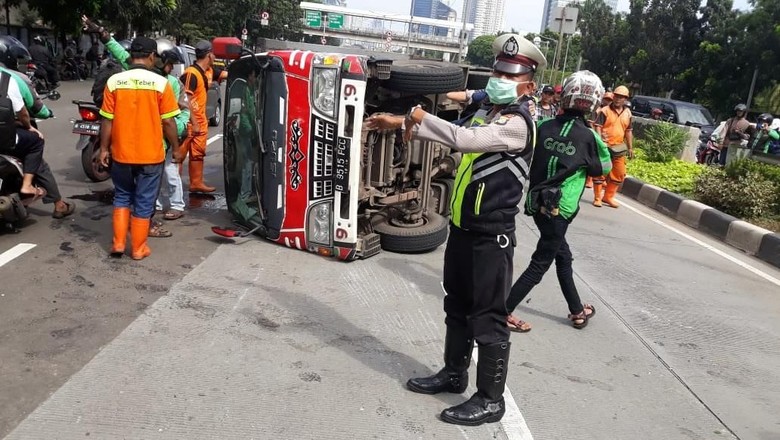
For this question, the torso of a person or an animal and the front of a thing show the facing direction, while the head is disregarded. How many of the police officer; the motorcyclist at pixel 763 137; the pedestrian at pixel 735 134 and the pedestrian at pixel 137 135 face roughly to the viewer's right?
0

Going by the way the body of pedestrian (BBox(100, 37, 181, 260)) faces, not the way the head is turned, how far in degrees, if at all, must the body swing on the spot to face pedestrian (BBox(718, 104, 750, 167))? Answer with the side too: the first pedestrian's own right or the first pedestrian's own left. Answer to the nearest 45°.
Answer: approximately 90° to the first pedestrian's own right

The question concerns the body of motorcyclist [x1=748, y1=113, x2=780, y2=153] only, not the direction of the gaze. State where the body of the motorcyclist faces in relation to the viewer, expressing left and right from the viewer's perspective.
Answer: facing the viewer and to the left of the viewer

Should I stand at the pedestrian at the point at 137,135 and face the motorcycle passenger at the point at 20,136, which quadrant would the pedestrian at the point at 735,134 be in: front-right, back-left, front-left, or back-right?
back-right

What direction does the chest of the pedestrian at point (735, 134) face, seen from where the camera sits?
toward the camera

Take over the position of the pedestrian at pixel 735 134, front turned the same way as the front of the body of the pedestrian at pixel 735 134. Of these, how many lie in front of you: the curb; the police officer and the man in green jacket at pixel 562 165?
3

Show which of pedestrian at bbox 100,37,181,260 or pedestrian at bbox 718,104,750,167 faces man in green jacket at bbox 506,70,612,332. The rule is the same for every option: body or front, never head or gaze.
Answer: pedestrian at bbox 718,104,750,167

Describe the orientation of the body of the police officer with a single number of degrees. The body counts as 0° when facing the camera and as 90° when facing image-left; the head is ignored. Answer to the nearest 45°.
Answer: approximately 45°

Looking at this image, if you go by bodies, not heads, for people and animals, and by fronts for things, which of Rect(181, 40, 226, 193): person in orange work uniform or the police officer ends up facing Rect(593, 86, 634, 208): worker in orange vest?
Rect(181, 40, 226, 193): person in orange work uniform

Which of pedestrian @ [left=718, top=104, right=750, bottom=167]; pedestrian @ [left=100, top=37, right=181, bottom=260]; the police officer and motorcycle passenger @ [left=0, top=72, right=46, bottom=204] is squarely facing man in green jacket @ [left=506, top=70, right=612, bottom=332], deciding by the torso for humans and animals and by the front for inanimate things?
pedestrian @ [left=718, top=104, right=750, bottom=167]

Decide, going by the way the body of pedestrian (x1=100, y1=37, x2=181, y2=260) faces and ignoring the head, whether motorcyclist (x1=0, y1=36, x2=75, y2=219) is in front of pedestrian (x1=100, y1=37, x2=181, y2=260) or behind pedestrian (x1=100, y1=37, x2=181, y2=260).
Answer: in front

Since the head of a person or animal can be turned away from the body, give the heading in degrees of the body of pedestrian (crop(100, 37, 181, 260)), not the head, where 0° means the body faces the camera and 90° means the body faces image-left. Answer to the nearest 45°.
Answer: approximately 180°

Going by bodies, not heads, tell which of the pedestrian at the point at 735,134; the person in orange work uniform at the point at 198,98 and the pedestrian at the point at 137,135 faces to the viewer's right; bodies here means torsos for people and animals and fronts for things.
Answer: the person in orange work uniform

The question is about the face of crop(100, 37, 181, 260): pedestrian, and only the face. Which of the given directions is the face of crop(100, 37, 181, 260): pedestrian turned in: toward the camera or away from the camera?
away from the camera
